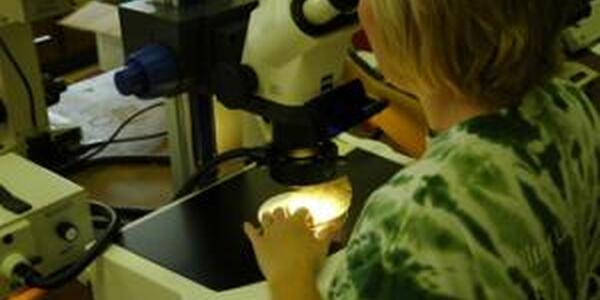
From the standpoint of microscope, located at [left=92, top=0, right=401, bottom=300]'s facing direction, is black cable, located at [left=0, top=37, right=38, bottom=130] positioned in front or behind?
behind

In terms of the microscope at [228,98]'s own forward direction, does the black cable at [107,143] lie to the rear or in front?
to the rear

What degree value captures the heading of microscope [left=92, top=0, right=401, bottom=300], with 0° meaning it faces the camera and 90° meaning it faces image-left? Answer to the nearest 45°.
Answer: approximately 315°
